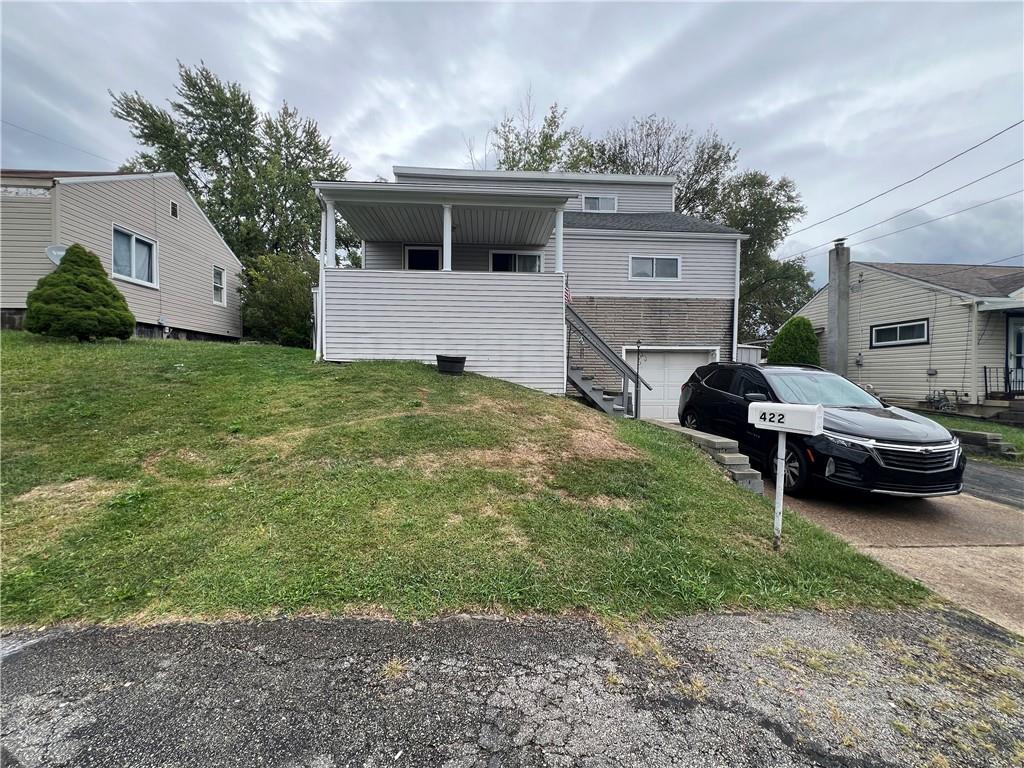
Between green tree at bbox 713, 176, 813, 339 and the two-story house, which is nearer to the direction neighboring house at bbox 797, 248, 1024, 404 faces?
the two-story house

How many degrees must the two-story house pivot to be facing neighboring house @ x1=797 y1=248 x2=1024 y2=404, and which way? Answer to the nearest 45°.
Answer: approximately 90° to its left

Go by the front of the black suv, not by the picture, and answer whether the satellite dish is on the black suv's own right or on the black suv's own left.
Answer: on the black suv's own right

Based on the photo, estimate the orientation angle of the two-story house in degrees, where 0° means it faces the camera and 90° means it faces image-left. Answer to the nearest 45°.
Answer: approximately 0°

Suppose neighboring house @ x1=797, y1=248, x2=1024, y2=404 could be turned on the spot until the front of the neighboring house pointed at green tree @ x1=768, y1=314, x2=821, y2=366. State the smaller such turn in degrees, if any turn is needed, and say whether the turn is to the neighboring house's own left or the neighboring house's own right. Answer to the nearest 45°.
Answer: approximately 135° to the neighboring house's own right

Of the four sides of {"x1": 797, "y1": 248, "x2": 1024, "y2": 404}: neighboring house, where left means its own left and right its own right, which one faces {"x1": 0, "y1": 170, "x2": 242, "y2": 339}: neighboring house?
right

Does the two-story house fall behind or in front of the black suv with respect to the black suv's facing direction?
behind

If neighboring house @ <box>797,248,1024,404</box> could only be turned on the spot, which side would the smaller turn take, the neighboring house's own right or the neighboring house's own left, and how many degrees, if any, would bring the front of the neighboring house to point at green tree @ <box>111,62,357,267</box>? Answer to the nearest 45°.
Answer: approximately 135° to the neighboring house's own right

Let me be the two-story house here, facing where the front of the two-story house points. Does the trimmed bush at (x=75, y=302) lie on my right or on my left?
on my right

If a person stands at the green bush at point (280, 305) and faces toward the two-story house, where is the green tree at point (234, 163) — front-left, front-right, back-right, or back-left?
back-left

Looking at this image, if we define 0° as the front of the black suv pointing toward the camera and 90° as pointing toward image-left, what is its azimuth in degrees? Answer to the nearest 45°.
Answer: approximately 315°
